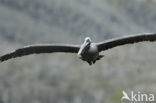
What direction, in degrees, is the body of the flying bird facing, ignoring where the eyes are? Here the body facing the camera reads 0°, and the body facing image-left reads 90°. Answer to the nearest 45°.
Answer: approximately 0°
